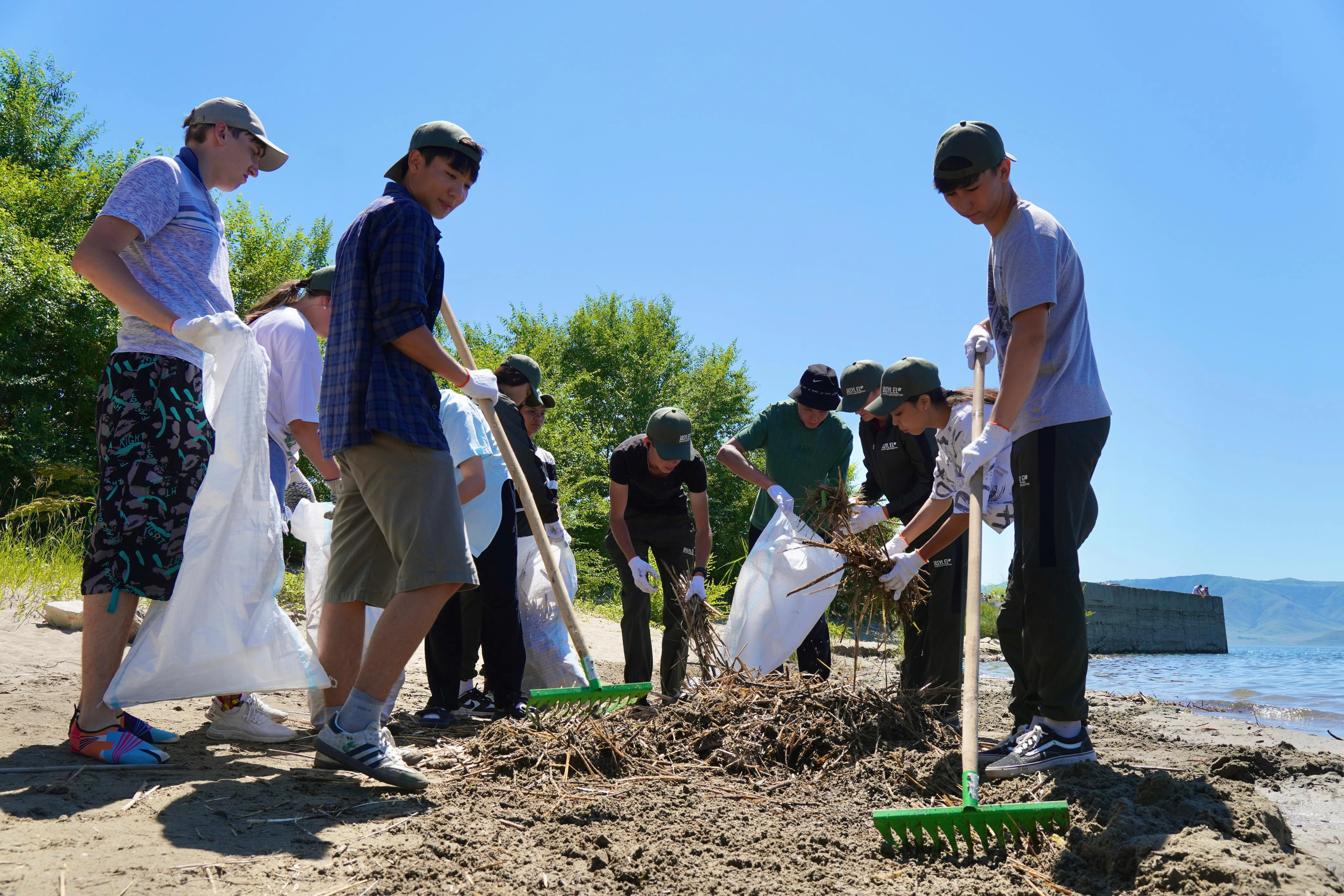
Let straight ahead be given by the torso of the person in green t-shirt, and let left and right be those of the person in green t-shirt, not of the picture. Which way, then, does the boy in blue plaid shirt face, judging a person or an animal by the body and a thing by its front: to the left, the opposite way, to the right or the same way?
to the left

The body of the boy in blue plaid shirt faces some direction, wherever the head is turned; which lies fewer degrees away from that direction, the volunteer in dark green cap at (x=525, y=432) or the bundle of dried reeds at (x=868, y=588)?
the bundle of dried reeds

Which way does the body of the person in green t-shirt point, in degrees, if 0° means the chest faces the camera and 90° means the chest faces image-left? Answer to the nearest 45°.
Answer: approximately 0°

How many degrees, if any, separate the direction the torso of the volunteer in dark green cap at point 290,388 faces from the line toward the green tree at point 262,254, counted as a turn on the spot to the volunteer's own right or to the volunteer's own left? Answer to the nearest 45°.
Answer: approximately 90° to the volunteer's own left

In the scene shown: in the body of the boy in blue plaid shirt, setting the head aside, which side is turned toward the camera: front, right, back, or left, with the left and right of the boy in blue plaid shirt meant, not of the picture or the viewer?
right

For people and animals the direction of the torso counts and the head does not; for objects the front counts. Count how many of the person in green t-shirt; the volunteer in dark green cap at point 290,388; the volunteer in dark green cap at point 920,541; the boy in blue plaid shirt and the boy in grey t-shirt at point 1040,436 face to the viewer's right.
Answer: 2
